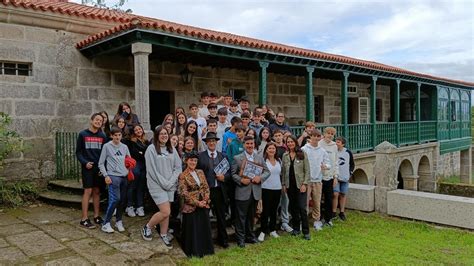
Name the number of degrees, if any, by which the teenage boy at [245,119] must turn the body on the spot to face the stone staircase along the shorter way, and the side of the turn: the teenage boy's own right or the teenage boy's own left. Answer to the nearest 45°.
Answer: approximately 90° to the teenage boy's own right

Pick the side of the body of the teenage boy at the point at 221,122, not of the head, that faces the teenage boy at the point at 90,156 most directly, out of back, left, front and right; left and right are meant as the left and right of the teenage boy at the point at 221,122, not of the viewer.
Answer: right

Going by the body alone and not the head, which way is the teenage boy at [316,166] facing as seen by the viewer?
toward the camera

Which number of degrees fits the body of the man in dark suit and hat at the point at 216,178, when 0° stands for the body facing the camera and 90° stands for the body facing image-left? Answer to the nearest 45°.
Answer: approximately 0°

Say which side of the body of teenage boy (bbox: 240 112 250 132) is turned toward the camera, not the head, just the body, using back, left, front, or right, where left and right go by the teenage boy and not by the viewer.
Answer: front

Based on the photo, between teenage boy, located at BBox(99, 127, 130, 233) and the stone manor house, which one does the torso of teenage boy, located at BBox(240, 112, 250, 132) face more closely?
the teenage boy

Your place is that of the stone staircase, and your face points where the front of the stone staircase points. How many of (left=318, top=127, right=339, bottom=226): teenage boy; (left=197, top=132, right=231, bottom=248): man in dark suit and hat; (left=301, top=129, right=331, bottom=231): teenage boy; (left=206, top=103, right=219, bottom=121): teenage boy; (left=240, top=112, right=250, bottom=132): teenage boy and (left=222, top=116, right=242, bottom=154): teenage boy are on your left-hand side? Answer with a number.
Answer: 6

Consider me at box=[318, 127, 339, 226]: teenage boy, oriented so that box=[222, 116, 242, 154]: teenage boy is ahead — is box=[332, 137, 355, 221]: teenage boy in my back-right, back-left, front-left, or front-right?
back-right

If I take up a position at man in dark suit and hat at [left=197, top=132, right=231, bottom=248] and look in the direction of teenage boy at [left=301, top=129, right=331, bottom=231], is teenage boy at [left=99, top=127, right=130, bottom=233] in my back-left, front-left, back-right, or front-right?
back-left

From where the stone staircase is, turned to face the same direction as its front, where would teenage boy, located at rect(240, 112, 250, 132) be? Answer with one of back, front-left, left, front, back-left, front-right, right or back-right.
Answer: left

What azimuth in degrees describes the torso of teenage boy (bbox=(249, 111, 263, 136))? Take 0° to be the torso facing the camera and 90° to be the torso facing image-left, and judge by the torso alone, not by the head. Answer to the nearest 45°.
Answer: approximately 0°
